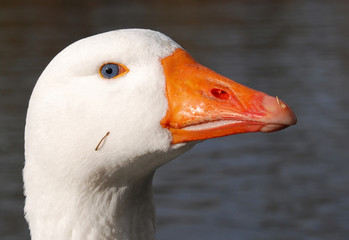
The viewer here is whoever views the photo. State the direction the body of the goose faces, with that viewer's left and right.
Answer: facing to the right of the viewer
